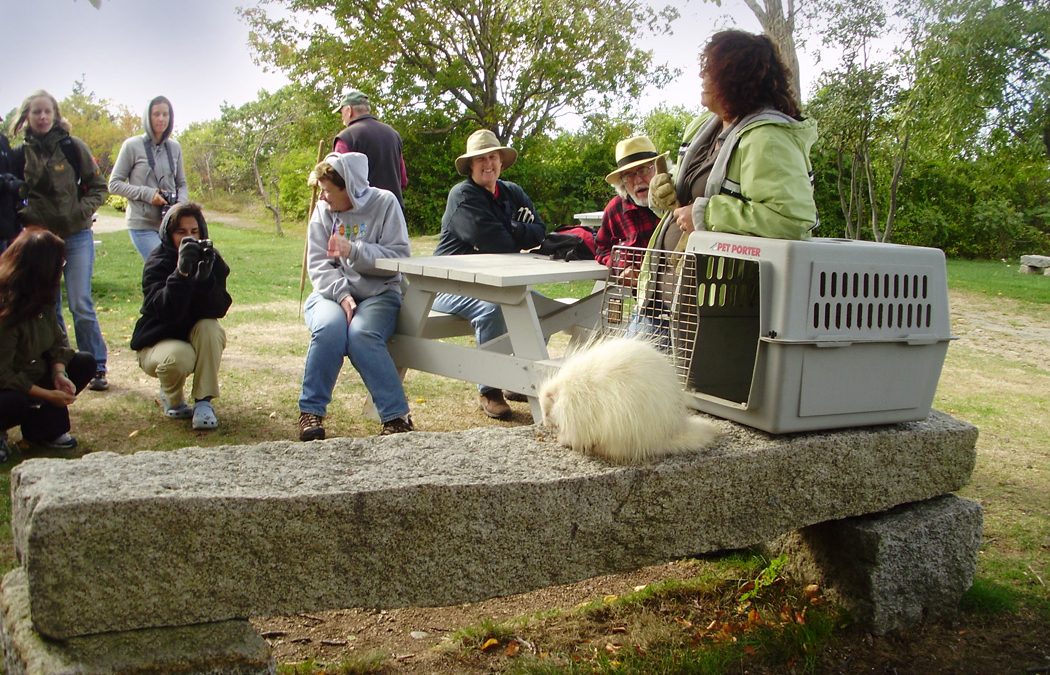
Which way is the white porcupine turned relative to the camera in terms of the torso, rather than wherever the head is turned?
to the viewer's left

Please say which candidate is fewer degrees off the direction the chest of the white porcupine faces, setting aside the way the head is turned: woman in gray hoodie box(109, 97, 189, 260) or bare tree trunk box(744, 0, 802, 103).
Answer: the woman in gray hoodie

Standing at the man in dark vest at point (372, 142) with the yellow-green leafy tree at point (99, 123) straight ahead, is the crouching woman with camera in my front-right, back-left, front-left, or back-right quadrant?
back-left

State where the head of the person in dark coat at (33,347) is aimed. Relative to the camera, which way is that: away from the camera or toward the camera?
away from the camera

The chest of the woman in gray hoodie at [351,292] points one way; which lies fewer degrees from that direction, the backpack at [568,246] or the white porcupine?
the white porcupine

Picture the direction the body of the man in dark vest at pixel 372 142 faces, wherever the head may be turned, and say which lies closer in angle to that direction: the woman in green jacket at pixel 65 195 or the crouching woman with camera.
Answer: the woman in green jacket

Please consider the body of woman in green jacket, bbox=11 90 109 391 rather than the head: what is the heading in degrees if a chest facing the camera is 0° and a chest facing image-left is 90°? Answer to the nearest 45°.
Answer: approximately 0°

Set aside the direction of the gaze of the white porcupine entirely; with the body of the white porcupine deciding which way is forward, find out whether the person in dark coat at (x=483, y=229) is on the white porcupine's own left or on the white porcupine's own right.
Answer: on the white porcupine's own right

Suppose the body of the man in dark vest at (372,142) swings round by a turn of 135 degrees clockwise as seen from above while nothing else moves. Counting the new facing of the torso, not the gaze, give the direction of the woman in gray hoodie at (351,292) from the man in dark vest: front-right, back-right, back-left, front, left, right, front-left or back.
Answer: right

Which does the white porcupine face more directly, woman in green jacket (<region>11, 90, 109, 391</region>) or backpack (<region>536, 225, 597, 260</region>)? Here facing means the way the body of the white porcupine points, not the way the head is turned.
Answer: the woman in green jacket

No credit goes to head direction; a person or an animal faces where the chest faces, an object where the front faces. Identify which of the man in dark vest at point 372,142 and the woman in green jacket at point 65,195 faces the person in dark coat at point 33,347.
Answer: the woman in green jacket
